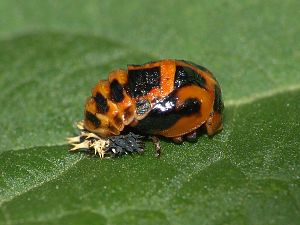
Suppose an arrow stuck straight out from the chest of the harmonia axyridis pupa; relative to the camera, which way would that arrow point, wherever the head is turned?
to the viewer's right
